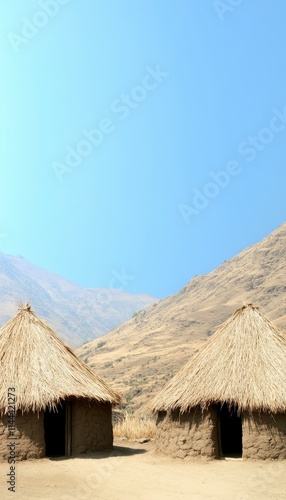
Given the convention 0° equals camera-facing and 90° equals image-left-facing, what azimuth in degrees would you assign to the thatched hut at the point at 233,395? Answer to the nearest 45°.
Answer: approximately 0°

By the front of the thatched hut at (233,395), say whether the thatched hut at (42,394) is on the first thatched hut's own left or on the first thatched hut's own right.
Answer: on the first thatched hut's own right
